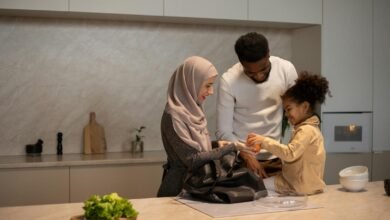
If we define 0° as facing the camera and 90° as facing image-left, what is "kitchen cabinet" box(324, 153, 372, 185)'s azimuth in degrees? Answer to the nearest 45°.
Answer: approximately 0°

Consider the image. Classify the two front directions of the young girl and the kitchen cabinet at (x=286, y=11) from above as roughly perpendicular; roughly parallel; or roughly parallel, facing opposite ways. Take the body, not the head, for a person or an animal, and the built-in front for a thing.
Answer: roughly perpendicular

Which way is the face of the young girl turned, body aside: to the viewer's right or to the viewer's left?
to the viewer's left

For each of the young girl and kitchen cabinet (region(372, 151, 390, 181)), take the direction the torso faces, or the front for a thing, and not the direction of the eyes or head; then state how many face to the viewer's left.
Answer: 1

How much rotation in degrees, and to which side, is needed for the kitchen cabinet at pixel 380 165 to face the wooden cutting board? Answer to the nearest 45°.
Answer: approximately 45° to its right

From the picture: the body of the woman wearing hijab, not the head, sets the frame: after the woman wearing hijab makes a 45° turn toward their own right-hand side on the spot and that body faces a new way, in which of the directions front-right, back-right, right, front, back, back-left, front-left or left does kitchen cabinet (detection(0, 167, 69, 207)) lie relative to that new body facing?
back

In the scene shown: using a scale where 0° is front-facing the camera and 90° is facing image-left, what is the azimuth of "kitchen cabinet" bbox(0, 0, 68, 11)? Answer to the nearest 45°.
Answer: approximately 0°

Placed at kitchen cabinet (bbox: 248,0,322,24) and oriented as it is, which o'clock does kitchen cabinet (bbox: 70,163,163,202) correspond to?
kitchen cabinet (bbox: 70,163,163,202) is roughly at 2 o'clock from kitchen cabinet (bbox: 248,0,322,24).

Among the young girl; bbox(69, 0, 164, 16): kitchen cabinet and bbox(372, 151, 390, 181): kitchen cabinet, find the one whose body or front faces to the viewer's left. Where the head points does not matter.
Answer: the young girl

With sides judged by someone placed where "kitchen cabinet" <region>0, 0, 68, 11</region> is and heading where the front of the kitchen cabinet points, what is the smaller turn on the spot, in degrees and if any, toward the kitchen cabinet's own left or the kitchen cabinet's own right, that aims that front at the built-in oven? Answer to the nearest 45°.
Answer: approximately 90° to the kitchen cabinet's own left
